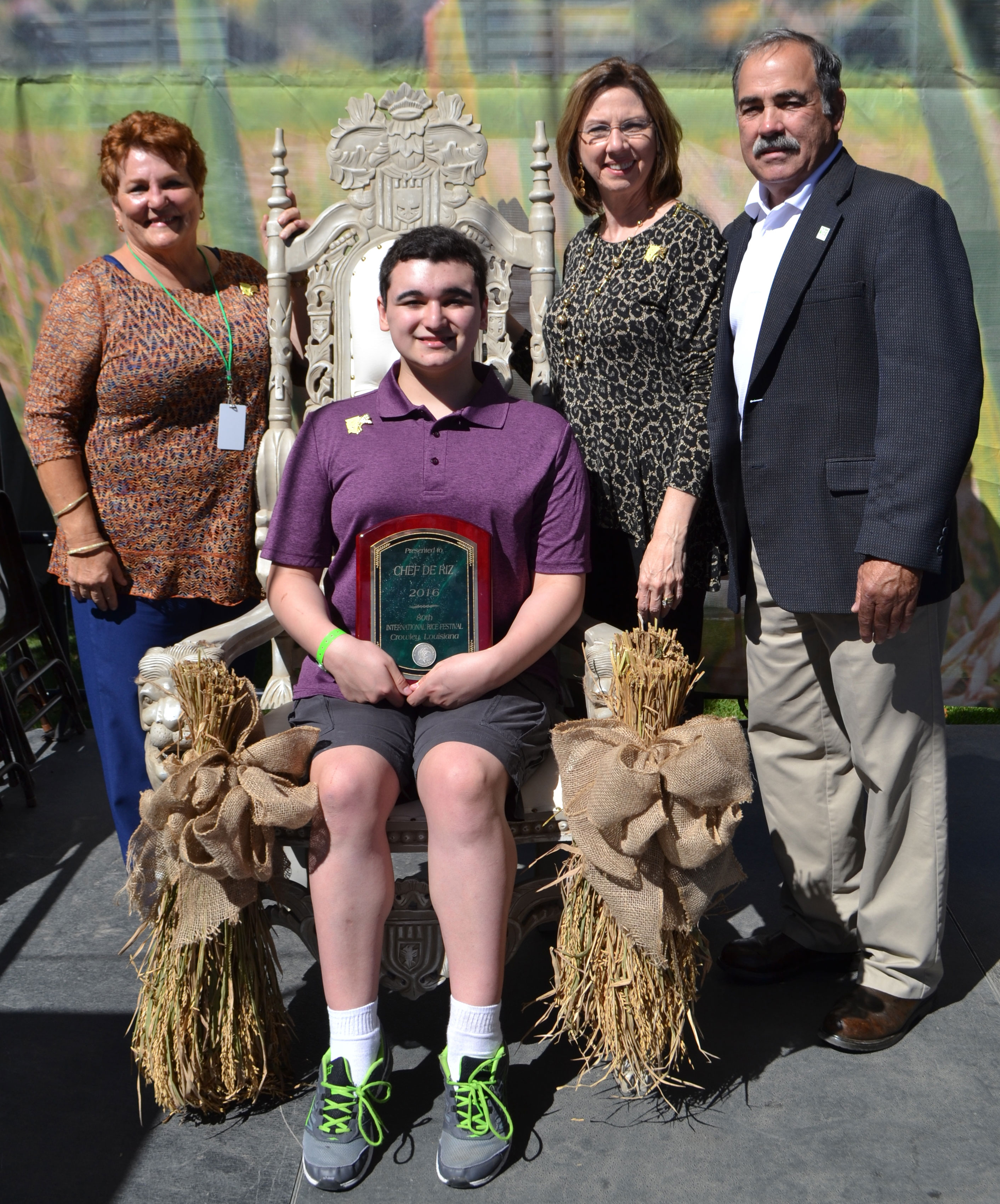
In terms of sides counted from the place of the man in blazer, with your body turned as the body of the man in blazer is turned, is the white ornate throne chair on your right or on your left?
on your right

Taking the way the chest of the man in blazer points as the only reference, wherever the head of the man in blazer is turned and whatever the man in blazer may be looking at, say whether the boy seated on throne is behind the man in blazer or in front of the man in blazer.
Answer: in front

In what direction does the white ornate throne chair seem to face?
toward the camera

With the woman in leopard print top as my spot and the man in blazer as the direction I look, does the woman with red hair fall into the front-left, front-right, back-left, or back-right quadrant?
back-right

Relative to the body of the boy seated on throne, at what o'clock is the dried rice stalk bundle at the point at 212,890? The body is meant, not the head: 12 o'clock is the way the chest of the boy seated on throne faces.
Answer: The dried rice stalk bundle is roughly at 2 o'clock from the boy seated on throne.

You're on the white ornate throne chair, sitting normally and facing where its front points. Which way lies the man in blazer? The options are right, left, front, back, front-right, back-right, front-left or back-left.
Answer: front-left

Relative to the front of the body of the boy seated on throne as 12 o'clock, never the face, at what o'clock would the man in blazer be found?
The man in blazer is roughly at 9 o'clock from the boy seated on throne.
